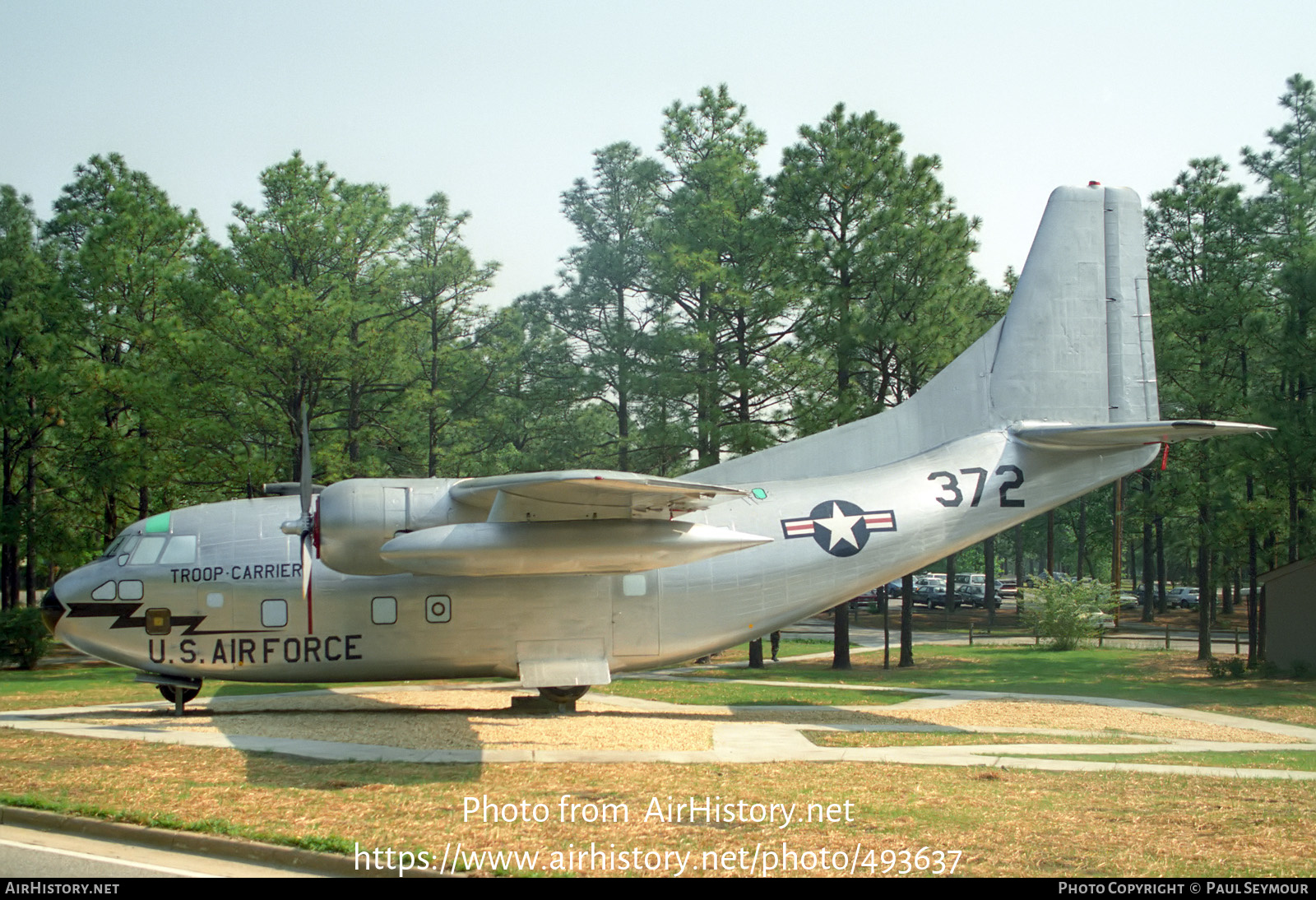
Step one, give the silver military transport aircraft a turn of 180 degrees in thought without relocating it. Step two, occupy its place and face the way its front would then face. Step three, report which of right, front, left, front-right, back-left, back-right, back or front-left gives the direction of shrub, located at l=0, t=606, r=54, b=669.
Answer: back-left

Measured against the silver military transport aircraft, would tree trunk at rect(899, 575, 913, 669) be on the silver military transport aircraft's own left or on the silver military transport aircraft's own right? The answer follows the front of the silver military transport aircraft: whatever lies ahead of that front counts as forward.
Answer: on the silver military transport aircraft's own right

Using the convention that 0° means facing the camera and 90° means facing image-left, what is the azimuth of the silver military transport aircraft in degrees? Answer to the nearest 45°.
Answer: approximately 90°

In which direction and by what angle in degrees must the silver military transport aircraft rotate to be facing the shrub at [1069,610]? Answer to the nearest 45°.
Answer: approximately 135° to its right

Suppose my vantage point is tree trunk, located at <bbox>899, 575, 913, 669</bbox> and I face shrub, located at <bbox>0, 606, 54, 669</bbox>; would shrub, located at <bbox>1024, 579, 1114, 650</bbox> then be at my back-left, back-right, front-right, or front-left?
back-right
